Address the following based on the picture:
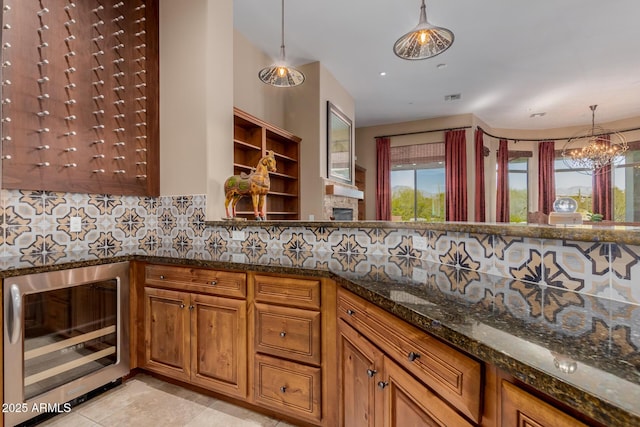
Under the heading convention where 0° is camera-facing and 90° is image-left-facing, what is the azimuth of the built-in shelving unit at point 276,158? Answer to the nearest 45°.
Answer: approximately 315°

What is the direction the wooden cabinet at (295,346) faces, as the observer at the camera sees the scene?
facing the viewer and to the left of the viewer

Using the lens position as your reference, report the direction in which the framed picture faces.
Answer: facing the viewer and to the right of the viewer

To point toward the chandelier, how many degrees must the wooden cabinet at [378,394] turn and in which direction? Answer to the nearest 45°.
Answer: approximately 180°

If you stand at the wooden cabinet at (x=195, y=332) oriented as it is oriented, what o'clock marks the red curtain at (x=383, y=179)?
The red curtain is roughly at 6 o'clock from the wooden cabinet.

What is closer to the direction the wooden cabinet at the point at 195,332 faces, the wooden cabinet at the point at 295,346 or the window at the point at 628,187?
the wooden cabinet

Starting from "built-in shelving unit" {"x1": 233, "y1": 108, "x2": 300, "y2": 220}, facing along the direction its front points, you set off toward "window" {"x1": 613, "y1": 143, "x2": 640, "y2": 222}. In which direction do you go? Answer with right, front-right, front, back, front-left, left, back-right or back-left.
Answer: front-left

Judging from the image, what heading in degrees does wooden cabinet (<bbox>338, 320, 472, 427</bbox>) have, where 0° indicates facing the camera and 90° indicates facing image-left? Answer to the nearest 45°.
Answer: approximately 45°

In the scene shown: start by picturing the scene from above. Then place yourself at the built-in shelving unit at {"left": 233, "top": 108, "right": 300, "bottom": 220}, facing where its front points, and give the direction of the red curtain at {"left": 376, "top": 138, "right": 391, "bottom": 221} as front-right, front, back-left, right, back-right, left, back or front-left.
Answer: left

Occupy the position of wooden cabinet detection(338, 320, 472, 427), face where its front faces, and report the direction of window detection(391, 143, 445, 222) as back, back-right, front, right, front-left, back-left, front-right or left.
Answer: back-right

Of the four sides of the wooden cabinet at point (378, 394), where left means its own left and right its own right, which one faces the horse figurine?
right

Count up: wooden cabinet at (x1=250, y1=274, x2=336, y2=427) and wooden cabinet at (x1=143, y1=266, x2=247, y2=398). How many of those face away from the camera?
0
